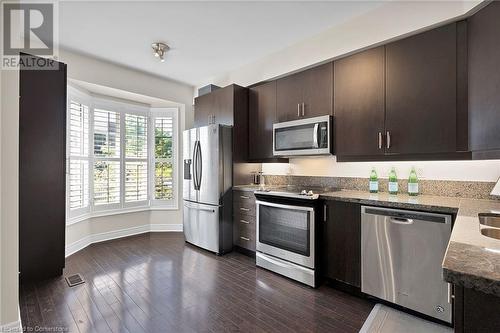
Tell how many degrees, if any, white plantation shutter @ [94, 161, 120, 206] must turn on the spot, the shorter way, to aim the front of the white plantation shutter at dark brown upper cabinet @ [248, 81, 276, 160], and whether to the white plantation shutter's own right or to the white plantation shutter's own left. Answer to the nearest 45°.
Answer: approximately 45° to the white plantation shutter's own left

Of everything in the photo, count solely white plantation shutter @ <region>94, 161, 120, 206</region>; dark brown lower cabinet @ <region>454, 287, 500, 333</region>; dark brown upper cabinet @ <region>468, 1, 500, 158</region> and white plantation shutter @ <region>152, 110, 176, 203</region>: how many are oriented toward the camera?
2

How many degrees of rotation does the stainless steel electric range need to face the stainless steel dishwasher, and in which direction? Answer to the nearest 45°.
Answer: approximately 90° to its left

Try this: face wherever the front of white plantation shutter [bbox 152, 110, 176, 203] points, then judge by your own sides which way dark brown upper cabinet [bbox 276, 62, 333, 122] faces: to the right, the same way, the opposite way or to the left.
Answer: to the right

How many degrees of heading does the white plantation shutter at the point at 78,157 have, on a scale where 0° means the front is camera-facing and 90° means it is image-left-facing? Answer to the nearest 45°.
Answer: approximately 315°

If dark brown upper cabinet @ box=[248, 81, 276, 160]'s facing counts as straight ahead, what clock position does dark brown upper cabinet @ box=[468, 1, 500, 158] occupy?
dark brown upper cabinet @ box=[468, 1, 500, 158] is roughly at 9 o'clock from dark brown upper cabinet @ box=[248, 81, 276, 160].

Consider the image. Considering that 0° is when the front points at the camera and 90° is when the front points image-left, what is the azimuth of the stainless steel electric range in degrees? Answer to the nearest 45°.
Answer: approximately 45°
